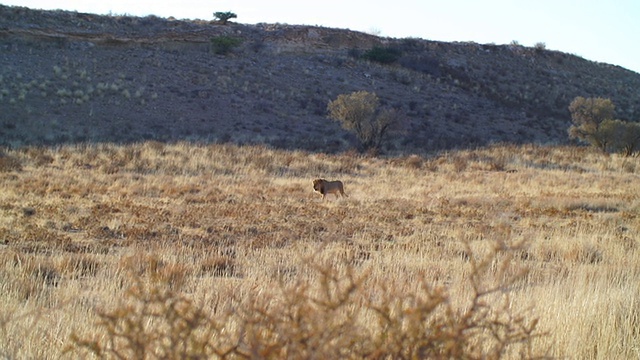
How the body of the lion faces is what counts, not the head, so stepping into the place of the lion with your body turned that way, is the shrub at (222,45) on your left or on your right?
on your right

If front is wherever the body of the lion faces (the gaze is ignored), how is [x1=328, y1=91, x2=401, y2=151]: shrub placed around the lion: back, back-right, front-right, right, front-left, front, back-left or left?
right

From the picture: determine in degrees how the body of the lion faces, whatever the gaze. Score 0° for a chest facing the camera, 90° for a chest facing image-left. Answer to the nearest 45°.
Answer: approximately 90°

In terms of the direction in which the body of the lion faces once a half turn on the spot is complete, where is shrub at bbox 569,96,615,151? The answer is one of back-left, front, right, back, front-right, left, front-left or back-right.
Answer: front-left

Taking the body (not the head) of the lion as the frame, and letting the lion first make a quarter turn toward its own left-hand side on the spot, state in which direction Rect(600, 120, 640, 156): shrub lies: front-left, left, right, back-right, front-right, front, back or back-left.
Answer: back-left
